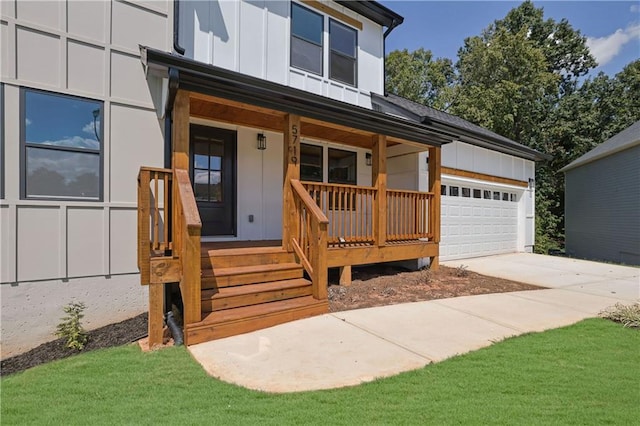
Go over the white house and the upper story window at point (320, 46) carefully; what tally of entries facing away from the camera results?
0

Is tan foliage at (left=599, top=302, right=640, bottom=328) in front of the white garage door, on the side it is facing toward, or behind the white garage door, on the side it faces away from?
in front

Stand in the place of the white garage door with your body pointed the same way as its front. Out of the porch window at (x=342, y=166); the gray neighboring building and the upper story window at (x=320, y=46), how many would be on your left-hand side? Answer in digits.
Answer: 1

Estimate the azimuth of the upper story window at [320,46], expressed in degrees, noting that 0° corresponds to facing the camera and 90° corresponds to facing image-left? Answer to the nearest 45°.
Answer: approximately 315°

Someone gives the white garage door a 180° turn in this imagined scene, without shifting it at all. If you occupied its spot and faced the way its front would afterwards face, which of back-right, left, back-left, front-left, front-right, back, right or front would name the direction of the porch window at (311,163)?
left

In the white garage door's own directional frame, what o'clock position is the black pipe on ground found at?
The black pipe on ground is roughly at 2 o'clock from the white garage door.

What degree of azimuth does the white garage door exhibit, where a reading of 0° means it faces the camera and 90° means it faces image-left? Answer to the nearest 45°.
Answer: approximately 315°

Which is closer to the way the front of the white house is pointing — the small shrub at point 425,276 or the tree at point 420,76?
the small shrub

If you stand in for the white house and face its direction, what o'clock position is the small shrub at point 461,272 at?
The small shrub is roughly at 10 o'clock from the white house.

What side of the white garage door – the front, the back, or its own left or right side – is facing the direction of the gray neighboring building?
left

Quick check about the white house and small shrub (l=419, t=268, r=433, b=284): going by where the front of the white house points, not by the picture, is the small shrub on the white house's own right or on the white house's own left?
on the white house's own left

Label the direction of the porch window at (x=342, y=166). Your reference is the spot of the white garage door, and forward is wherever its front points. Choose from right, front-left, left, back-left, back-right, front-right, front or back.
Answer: right
